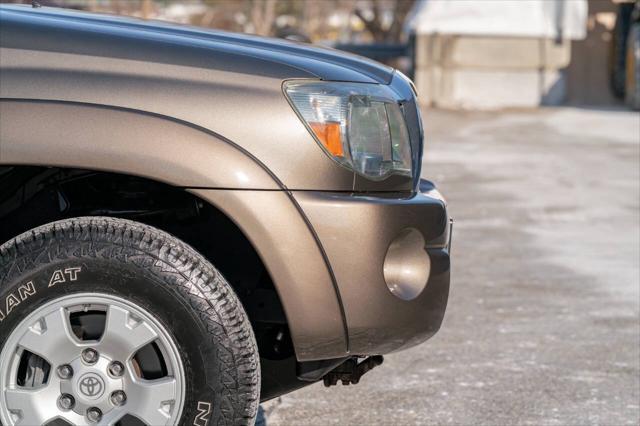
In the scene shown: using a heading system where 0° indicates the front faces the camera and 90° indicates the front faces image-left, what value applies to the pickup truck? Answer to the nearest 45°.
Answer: approximately 270°
